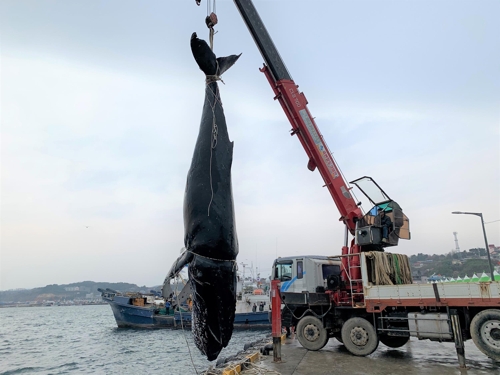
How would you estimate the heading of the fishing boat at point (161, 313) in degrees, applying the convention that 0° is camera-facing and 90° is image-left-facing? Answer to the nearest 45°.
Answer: approximately 90°

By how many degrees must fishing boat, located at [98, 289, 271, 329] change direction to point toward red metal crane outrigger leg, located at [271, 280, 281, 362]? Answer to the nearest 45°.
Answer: approximately 90° to its left

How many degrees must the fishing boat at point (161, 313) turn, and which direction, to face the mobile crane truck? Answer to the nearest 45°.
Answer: approximately 90° to its left

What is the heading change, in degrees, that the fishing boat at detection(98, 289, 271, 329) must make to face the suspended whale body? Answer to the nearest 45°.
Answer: approximately 90° to its left
